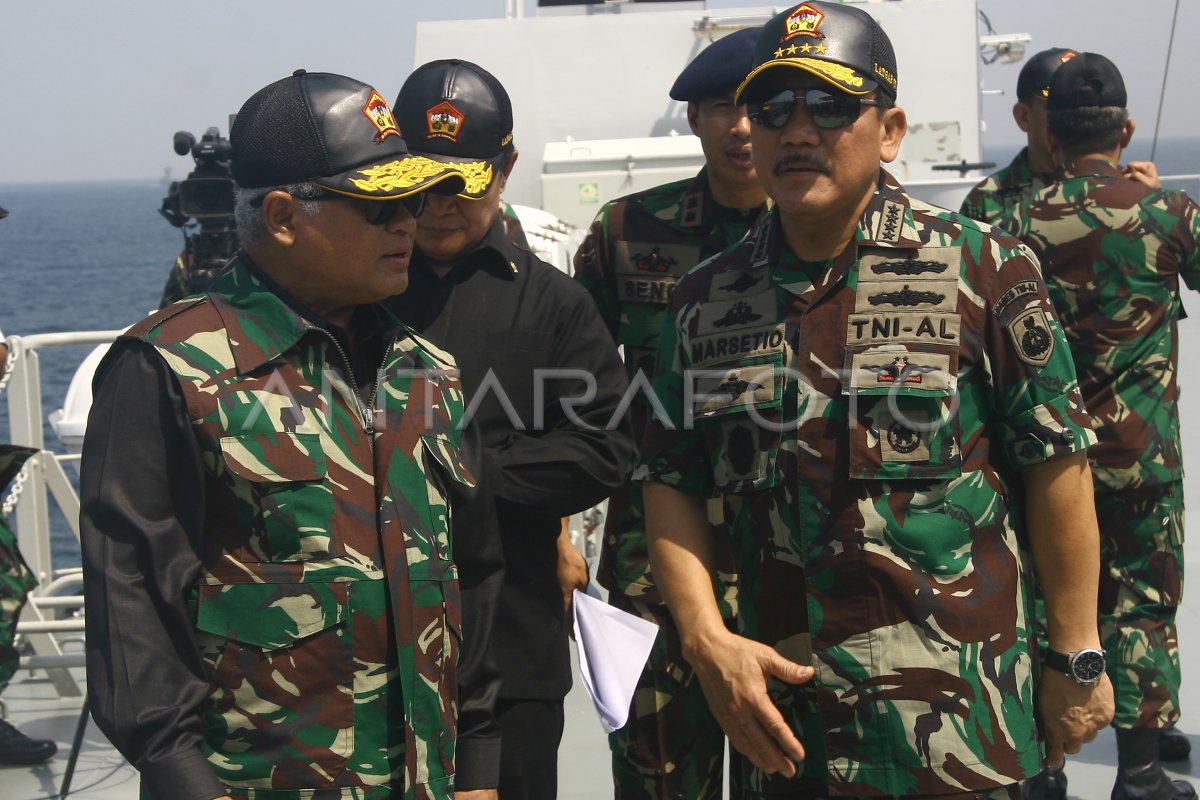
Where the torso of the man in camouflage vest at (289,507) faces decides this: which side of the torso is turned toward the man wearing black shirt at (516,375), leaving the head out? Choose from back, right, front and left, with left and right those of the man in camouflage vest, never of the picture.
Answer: left

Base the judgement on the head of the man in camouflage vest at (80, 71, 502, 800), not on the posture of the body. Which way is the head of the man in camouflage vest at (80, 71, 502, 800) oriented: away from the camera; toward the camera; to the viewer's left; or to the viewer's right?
to the viewer's right

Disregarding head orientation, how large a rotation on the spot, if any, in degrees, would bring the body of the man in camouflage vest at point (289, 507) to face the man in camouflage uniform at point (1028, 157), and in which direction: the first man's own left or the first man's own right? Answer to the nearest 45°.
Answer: approximately 90° to the first man's own left

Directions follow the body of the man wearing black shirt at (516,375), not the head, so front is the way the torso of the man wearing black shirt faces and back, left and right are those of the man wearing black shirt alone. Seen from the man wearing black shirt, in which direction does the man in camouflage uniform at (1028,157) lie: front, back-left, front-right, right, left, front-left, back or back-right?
back

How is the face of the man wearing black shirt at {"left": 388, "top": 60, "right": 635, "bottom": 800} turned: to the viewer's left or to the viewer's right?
to the viewer's left

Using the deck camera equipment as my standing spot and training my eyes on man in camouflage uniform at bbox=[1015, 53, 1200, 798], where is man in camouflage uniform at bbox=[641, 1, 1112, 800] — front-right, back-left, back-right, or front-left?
front-right

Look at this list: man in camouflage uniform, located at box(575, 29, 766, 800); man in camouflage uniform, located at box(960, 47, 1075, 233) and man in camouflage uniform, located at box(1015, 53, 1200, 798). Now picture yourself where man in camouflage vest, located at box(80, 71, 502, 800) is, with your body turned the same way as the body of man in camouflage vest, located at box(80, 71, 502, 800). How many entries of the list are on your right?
0

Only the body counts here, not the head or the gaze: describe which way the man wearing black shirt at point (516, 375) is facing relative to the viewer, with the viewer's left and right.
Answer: facing the viewer and to the left of the viewer

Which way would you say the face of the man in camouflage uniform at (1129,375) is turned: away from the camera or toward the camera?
away from the camera

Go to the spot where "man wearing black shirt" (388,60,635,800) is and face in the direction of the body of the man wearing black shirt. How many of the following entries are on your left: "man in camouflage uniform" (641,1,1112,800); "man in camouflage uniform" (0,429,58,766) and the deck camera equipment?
1

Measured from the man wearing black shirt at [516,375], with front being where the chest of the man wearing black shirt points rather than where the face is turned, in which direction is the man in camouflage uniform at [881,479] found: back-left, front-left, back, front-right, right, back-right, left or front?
left

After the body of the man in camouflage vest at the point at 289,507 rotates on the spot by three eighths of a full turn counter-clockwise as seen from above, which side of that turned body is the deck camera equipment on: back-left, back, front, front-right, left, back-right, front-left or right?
front
